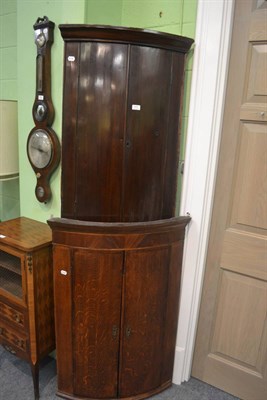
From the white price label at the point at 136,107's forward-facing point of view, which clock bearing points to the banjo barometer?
The banjo barometer is roughly at 4 o'clock from the white price label.

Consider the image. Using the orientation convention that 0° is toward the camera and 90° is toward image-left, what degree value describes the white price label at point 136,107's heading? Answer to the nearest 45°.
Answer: approximately 0°

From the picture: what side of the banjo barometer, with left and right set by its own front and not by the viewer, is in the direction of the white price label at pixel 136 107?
left
